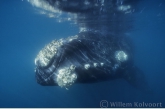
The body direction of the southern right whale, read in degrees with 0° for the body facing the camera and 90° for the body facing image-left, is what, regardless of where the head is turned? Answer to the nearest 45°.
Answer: approximately 45°
